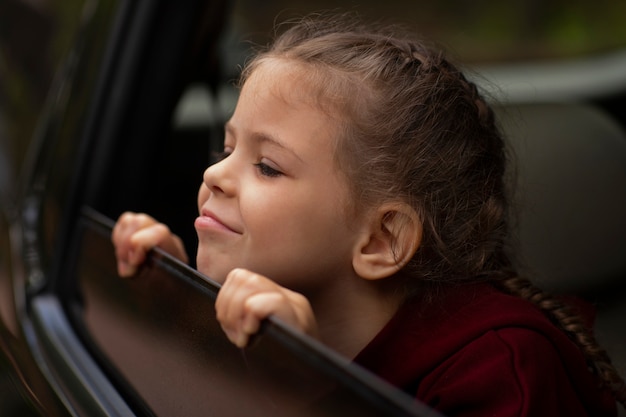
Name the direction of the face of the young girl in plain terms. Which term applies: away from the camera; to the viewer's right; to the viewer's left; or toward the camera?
to the viewer's left
